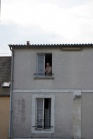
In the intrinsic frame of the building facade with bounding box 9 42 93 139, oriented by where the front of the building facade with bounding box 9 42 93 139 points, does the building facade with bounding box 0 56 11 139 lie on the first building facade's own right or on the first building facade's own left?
on the first building facade's own right

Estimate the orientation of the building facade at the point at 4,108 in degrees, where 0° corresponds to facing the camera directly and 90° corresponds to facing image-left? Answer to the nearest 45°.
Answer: approximately 0°

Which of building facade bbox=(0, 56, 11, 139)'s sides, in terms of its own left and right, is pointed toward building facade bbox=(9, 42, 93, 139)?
left

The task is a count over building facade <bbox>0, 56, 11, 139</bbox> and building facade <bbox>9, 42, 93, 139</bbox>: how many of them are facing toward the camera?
2

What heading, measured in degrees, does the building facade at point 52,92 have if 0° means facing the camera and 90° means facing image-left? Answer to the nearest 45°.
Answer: approximately 0°
